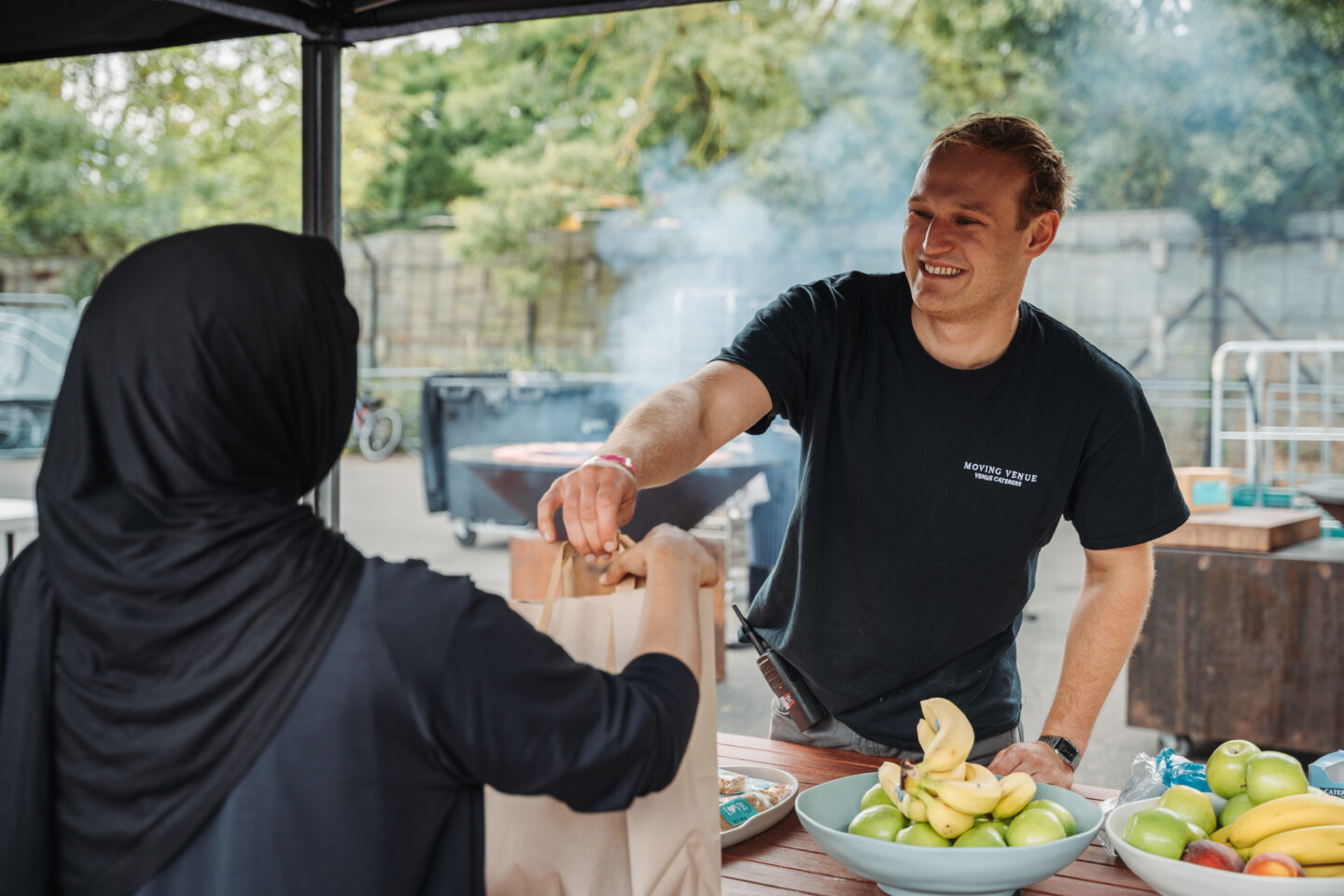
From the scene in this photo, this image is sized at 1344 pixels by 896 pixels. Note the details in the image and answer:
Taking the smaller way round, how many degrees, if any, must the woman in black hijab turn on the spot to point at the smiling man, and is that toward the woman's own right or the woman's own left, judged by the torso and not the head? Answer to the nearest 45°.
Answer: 0° — they already face them

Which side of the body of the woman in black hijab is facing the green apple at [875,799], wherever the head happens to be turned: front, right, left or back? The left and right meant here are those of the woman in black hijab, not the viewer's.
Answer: front

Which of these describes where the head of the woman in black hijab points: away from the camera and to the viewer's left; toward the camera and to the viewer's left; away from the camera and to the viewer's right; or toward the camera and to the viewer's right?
away from the camera and to the viewer's right

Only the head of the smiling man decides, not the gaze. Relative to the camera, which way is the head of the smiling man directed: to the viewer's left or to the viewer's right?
to the viewer's left

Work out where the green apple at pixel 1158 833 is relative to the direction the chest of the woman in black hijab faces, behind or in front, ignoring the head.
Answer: in front

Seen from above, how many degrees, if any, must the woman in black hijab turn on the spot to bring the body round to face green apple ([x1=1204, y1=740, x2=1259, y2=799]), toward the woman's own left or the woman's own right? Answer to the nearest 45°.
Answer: approximately 45° to the woman's own right

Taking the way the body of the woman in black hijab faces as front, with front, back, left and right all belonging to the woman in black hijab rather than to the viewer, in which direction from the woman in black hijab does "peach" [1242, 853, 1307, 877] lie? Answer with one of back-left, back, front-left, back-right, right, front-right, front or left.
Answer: front-right

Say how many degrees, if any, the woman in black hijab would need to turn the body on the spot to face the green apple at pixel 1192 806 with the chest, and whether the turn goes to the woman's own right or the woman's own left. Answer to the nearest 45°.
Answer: approximately 45° to the woman's own right

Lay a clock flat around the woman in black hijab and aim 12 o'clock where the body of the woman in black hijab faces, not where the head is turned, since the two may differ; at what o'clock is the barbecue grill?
The barbecue grill is roughly at 11 o'clock from the woman in black hijab.

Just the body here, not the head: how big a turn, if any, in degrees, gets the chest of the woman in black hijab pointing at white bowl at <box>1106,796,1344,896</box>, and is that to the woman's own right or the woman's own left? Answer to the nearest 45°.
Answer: approximately 45° to the woman's own right

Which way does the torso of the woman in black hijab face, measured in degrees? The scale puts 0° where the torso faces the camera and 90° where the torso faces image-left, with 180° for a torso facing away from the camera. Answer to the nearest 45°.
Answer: approximately 225°

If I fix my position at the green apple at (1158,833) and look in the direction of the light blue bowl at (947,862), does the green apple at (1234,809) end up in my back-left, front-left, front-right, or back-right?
back-right

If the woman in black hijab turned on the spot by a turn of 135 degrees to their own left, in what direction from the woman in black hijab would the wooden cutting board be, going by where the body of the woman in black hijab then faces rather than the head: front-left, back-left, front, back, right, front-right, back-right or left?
back-right
